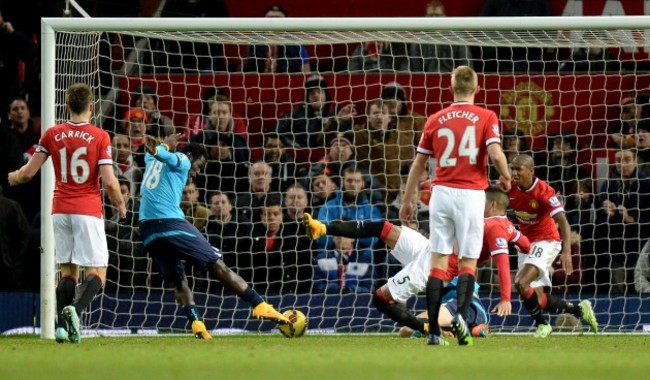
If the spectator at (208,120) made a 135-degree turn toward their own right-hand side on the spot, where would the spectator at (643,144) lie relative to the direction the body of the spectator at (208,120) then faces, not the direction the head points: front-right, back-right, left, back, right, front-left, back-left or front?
back-right

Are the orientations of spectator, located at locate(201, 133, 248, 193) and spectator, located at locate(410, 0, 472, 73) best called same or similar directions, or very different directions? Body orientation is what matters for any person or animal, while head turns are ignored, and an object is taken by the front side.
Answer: same or similar directions

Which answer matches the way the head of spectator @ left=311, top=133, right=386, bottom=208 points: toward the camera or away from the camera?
toward the camera

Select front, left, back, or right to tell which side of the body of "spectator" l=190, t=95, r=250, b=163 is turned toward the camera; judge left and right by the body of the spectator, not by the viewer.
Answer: front

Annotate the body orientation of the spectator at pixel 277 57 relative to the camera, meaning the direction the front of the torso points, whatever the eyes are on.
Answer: toward the camera

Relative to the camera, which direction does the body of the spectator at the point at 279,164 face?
toward the camera

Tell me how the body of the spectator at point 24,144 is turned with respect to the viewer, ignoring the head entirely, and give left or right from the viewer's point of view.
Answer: facing the viewer

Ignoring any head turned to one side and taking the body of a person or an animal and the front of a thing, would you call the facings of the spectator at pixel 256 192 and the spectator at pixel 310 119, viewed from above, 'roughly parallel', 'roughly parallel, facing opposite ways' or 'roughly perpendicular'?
roughly parallel

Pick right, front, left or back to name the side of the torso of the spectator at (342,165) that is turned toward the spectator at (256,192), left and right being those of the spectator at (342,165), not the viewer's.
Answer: right

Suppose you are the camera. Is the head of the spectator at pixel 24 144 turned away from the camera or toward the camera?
toward the camera
